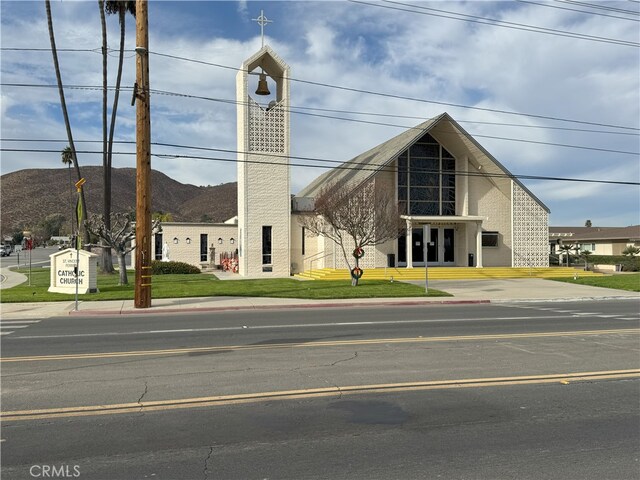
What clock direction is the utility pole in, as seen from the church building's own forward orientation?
The utility pole is roughly at 1 o'clock from the church building.

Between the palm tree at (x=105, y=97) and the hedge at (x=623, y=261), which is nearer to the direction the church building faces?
the palm tree

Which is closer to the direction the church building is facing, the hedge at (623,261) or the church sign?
the church sign

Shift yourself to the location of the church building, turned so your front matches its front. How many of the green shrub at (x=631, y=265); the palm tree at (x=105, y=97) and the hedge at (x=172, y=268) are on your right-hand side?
2

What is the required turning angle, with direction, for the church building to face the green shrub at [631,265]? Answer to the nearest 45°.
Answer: approximately 135° to its left

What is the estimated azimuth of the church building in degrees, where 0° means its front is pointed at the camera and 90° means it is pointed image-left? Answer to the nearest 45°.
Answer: approximately 0°

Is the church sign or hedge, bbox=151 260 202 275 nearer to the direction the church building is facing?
the church sign

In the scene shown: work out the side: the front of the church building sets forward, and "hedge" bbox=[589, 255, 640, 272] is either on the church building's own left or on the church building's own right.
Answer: on the church building's own left

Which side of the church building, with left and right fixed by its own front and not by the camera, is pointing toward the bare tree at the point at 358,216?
front

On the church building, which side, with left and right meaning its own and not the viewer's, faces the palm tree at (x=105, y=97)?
right

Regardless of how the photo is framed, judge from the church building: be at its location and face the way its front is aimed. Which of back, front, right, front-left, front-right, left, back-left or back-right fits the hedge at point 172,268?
right

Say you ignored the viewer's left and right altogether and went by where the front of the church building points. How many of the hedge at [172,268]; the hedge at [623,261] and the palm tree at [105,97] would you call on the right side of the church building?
2

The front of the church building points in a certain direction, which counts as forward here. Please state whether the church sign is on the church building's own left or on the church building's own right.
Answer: on the church building's own right
